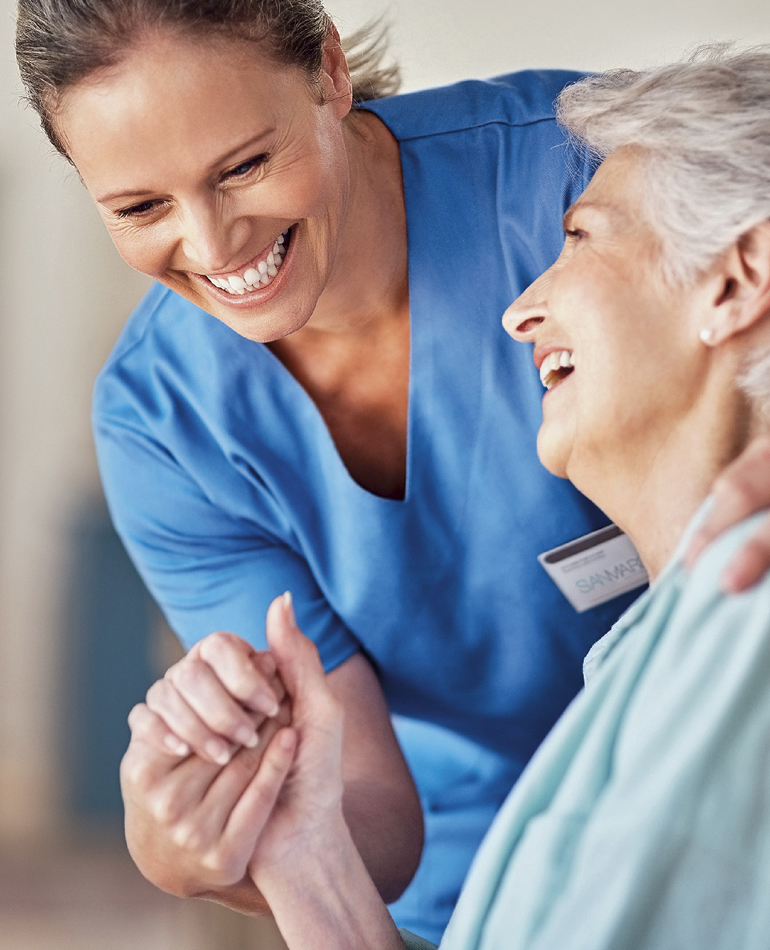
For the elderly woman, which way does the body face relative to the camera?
to the viewer's left
